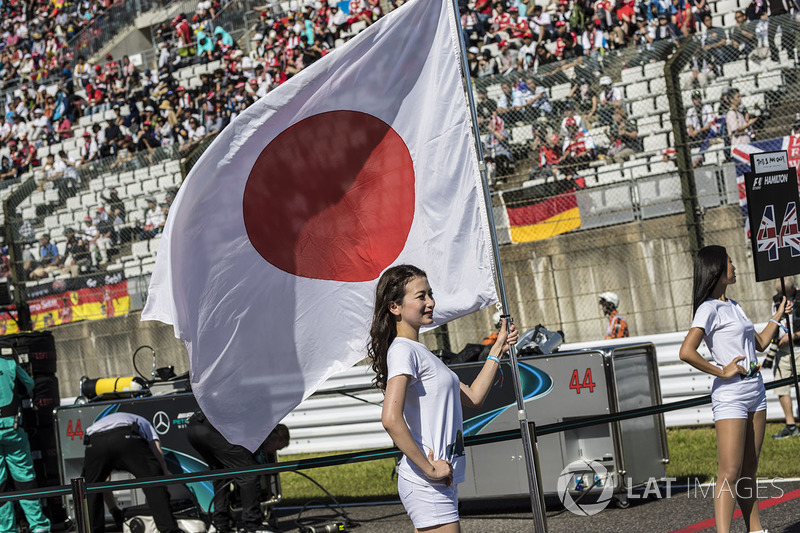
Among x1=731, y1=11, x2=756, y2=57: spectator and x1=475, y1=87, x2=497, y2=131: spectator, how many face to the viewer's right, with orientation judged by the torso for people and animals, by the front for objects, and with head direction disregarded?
0

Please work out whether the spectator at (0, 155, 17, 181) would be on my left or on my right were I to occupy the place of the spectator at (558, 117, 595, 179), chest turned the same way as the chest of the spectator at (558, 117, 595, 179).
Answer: on my right

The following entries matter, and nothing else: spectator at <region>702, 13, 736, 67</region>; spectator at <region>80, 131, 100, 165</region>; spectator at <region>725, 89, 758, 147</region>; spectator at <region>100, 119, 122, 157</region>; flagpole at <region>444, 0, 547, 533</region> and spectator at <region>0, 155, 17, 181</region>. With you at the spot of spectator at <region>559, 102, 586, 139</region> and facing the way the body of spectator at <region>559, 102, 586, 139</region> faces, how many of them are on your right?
3

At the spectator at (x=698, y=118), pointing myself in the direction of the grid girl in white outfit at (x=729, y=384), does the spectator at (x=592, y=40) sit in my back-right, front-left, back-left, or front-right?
back-right

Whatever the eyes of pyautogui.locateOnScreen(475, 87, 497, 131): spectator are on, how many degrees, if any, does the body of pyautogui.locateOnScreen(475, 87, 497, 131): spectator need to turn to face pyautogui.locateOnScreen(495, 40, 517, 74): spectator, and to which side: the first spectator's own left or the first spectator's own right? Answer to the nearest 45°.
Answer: approximately 135° to the first spectator's own right

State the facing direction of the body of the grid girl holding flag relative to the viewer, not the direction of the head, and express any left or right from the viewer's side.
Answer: facing to the right of the viewer

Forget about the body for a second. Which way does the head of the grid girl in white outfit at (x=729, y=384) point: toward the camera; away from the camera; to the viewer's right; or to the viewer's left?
to the viewer's right

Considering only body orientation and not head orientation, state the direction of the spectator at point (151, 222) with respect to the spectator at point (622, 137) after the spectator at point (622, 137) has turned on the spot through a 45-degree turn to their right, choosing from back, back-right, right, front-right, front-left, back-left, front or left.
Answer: front

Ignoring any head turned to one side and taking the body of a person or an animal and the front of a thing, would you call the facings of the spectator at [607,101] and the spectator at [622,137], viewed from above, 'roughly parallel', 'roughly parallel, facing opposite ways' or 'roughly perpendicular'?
roughly parallel

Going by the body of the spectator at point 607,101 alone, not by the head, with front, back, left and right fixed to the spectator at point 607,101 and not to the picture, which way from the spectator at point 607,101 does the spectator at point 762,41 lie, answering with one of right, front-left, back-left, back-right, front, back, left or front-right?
back-left

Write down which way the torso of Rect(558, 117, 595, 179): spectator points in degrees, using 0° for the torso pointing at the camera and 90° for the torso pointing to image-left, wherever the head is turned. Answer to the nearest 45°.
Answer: approximately 45°

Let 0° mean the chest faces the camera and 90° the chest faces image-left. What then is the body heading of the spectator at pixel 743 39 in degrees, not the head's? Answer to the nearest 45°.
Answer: approximately 45°

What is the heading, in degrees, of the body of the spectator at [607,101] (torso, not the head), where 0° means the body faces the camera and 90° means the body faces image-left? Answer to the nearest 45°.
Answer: approximately 45°

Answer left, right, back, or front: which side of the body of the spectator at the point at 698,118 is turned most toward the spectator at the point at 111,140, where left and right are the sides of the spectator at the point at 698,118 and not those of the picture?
right
